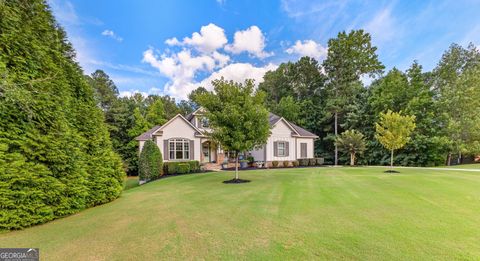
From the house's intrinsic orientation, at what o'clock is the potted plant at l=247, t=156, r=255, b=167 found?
The potted plant is roughly at 11 o'clock from the house.

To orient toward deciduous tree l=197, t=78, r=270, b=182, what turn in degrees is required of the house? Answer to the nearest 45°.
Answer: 0° — it already faces it

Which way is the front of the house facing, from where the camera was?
facing the viewer

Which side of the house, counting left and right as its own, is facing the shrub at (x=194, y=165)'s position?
front

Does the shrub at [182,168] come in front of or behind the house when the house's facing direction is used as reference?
in front

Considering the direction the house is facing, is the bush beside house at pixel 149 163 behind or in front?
in front

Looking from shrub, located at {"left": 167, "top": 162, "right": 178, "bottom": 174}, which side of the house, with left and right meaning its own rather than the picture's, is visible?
front
